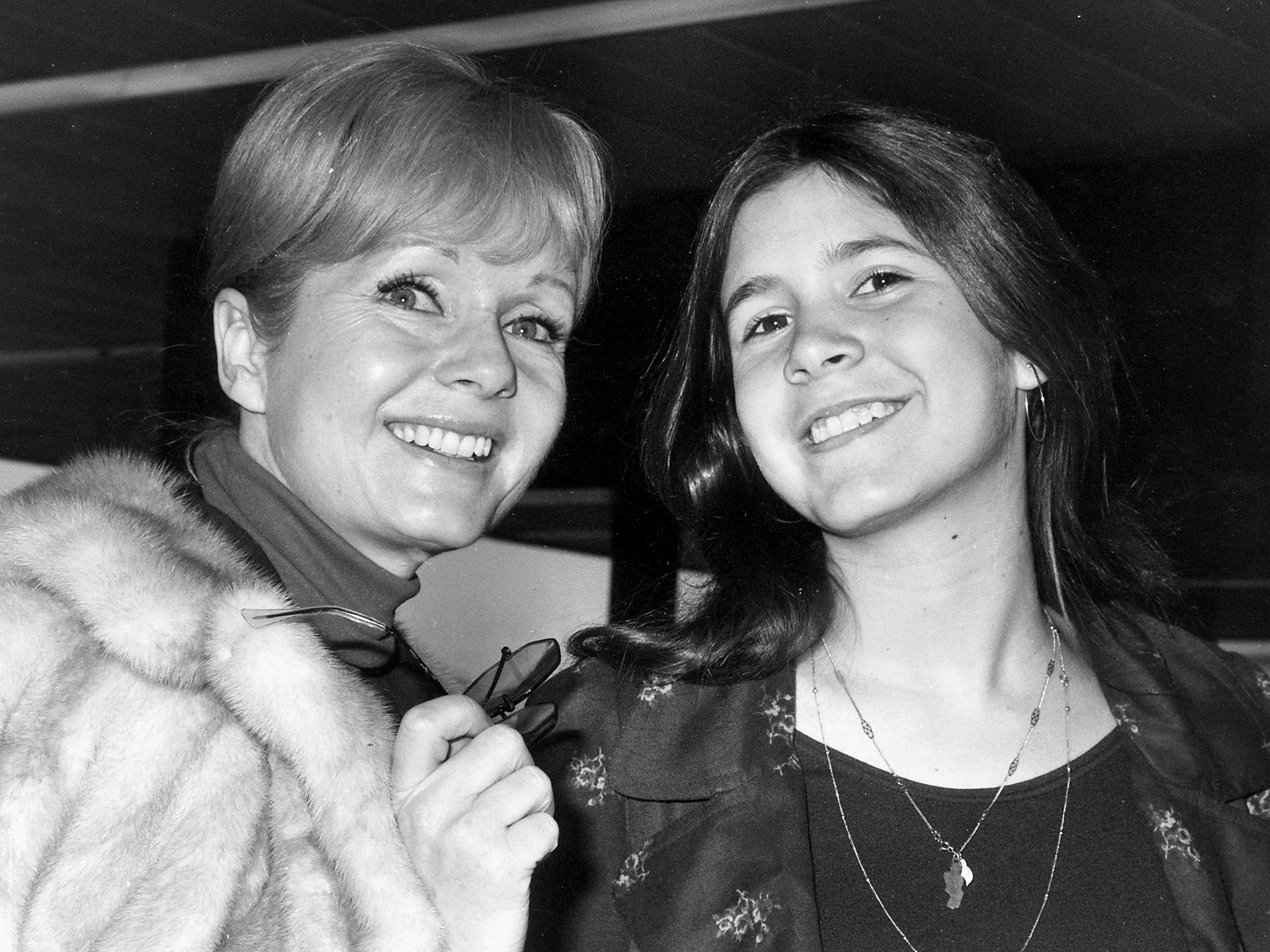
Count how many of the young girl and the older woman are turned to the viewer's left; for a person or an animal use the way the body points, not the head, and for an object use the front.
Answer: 0

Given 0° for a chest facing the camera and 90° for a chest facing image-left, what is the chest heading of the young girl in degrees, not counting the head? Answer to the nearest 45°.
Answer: approximately 0°

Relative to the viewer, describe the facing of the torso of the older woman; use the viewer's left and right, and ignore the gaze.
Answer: facing the viewer and to the right of the viewer

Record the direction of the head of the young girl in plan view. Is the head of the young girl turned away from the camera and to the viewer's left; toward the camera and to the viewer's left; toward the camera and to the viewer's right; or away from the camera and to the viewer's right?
toward the camera and to the viewer's left

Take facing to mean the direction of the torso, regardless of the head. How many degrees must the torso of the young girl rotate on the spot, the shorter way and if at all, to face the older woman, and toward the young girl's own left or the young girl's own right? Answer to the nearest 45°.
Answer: approximately 45° to the young girl's own right
